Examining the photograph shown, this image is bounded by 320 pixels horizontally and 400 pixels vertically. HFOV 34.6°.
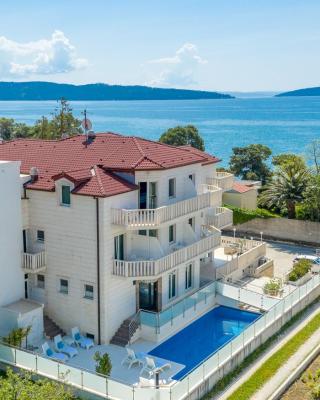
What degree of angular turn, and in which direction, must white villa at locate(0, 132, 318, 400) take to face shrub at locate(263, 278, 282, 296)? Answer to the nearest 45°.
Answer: approximately 90° to its left

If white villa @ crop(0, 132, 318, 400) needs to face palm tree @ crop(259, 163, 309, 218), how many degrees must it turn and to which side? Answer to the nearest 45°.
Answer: approximately 90° to its left

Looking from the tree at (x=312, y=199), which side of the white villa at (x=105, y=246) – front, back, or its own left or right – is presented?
left

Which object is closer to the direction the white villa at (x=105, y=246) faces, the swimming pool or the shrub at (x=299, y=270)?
the swimming pool

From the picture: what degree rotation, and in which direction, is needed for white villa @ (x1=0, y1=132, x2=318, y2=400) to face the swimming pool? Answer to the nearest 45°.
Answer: approximately 45° to its left

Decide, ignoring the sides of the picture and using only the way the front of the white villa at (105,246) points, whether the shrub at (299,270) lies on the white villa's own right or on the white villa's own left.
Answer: on the white villa's own left

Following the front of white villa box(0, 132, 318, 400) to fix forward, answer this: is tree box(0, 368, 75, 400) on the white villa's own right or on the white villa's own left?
on the white villa's own right

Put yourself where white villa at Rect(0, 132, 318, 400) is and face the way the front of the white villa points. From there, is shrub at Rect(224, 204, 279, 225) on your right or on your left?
on your left

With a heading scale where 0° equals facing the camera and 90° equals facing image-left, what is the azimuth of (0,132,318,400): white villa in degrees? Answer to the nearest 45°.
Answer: approximately 315°

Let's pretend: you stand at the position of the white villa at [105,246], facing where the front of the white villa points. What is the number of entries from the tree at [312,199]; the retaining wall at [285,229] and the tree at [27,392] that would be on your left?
2

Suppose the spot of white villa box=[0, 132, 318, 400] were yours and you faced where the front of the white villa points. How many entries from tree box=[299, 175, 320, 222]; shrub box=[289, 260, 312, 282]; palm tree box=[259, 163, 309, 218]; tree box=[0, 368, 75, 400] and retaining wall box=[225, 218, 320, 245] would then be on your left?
4

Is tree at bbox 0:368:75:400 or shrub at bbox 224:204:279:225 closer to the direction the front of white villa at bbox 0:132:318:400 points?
the tree

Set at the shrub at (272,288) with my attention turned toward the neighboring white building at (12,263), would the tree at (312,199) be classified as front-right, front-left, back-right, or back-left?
back-right
